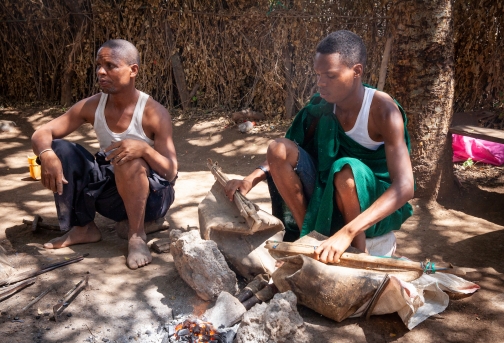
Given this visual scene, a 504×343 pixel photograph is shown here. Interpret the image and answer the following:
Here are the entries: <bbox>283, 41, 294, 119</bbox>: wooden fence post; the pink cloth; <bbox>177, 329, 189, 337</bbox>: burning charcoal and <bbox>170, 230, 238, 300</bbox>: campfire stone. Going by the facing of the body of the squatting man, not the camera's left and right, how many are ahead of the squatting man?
2

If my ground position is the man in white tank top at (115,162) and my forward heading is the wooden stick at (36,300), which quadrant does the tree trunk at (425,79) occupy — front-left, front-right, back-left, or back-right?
back-left

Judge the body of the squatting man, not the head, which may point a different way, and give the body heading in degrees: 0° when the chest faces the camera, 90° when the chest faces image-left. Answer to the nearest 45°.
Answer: approximately 45°

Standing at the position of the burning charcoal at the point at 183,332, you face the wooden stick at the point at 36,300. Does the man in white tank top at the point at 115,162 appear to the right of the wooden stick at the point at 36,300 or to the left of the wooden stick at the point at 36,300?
right

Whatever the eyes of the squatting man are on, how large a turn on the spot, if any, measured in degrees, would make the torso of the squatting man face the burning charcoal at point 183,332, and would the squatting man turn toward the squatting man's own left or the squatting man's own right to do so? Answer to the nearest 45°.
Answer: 0° — they already face it

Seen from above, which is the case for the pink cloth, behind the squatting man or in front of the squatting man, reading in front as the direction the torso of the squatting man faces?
behind

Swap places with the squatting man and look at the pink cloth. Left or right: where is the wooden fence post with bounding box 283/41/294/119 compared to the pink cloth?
left
